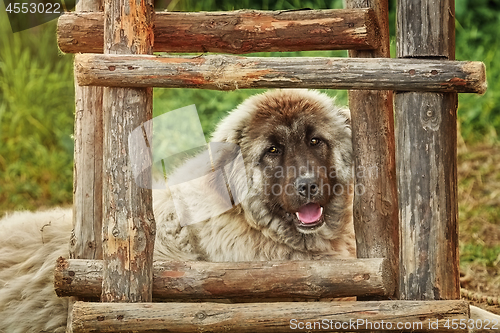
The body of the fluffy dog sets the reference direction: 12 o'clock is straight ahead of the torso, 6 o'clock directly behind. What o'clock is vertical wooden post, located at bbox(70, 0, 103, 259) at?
The vertical wooden post is roughly at 4 o'clock from the fluffy dog.

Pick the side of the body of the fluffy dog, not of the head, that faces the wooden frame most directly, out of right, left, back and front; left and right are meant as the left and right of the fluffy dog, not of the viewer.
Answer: front

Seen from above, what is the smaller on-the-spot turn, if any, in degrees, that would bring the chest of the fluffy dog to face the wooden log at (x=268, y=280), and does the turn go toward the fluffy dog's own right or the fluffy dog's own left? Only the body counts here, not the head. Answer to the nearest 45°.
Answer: approximately 45° to the fluffy dog's own right

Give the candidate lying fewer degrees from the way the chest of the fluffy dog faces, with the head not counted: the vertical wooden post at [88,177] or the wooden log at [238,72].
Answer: the wooden log

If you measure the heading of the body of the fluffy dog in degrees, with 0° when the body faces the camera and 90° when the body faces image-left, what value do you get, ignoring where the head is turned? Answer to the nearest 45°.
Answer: approximately 315°

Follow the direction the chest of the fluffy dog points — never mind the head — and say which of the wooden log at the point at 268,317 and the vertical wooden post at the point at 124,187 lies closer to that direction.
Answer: the wooden log

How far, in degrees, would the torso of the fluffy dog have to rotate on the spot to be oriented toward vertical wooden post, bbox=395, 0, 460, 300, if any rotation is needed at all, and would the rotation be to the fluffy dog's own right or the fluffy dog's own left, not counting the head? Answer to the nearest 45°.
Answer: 0° — it already faces it

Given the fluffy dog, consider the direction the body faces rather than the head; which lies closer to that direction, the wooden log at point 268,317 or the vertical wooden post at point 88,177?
the wooden log

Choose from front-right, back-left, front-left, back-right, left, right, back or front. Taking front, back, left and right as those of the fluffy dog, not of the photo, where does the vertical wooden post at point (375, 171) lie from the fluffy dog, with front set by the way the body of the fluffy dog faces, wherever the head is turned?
front

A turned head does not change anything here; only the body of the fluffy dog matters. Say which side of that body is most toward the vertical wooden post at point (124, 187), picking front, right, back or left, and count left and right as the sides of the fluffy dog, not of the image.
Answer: right
